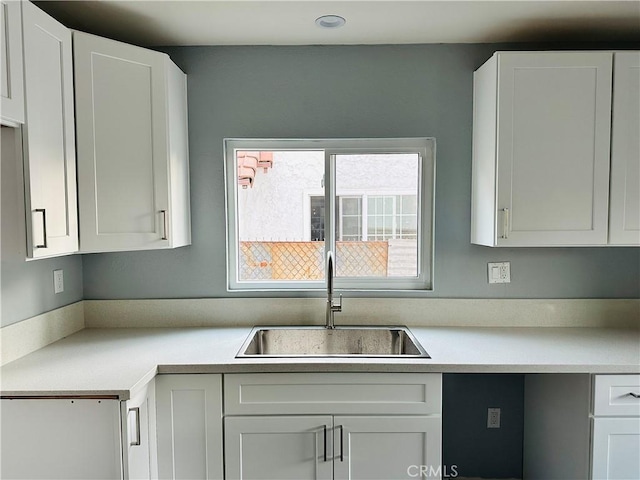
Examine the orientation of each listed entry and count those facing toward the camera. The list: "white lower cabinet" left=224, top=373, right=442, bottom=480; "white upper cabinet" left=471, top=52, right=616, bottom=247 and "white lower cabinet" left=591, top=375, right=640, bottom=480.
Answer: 3

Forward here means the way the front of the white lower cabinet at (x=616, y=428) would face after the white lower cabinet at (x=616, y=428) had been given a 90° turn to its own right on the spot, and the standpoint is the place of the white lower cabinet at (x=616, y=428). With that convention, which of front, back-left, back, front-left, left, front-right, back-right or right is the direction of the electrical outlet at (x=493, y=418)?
front-right

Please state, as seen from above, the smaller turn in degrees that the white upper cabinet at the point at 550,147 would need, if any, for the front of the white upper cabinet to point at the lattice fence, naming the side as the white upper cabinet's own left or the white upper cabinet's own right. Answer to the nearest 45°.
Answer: approximately 90° to the white upper cabinet's own right

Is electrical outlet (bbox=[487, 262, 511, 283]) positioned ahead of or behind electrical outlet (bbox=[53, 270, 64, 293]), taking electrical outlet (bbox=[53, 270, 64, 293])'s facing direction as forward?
ahead

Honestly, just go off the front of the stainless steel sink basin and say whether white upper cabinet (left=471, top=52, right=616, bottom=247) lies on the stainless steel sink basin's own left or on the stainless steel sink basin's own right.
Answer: on the stainless steel sink basin's own left

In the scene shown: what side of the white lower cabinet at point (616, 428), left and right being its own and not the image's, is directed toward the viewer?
front

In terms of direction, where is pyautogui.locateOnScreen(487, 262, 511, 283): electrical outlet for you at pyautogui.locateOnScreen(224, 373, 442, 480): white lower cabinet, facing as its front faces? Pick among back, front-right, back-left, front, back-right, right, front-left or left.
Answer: back-left

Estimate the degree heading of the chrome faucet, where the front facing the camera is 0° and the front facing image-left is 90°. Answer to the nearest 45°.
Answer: approximately 0°

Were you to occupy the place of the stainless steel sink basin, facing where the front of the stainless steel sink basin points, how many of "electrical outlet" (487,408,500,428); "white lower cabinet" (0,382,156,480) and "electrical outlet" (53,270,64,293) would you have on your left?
1

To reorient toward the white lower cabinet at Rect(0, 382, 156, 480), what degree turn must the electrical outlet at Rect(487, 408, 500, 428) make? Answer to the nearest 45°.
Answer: approximately 45° to its right

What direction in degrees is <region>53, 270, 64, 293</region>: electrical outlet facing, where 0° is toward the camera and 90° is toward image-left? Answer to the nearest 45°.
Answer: approximately 315°

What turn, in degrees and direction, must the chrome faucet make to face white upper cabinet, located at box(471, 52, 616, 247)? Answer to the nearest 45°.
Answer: approximately 90° to its left

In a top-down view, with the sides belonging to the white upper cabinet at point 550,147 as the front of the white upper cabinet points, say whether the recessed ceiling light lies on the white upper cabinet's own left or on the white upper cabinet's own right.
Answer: on the white upper cabinet's own right

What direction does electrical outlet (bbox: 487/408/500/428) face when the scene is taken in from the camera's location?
facing the viewer
